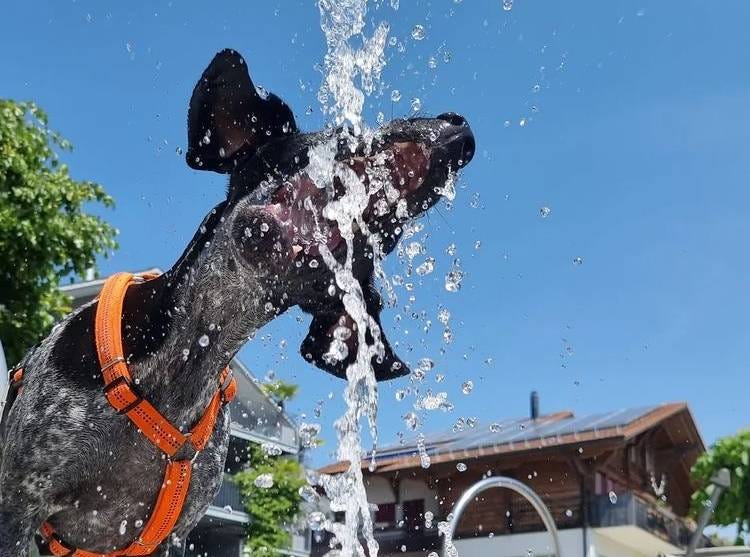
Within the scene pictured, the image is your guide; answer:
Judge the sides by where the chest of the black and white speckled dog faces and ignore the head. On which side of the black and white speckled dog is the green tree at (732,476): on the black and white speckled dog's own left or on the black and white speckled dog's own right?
on the black and white speckled dog's own left

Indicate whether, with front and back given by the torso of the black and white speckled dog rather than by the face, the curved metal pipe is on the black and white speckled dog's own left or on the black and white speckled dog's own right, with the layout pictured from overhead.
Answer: on the black and white speckled dog's own left

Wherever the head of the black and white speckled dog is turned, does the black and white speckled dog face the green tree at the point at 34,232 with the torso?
no

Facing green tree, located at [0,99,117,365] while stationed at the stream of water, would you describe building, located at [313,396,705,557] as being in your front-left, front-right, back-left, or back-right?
front-right

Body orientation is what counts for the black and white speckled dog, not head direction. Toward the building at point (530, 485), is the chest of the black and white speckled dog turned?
no

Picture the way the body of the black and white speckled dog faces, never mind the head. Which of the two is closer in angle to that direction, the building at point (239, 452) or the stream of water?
the stream of water

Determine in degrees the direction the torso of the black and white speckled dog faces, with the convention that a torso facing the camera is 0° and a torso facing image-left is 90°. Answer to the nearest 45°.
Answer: approximately 315°

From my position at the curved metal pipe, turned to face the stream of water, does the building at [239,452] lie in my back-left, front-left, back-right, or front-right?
back-right

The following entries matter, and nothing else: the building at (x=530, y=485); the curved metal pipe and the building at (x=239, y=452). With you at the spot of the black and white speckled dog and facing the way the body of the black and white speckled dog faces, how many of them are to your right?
0

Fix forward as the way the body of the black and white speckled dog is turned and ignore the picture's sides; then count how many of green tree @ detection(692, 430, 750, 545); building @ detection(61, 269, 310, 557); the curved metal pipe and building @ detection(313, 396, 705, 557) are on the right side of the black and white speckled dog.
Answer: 0

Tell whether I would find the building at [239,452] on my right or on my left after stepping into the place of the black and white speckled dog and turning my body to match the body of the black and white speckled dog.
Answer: on my left

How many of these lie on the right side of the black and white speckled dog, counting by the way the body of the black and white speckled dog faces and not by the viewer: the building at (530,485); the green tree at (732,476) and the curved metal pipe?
0
